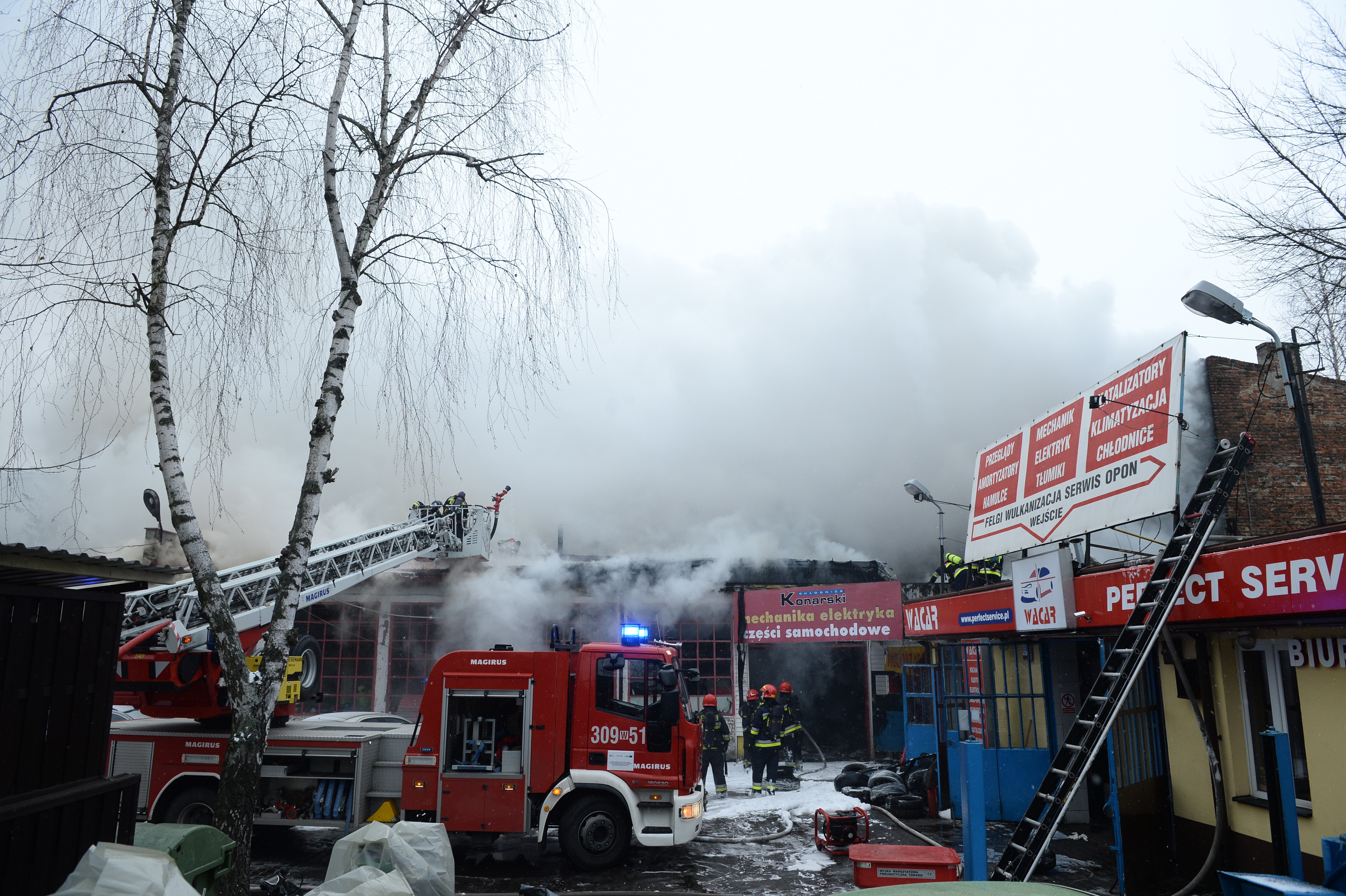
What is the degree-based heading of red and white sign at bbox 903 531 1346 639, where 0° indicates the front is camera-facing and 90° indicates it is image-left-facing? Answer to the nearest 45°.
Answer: approximately 45°

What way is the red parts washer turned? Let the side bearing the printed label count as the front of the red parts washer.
toward the camera

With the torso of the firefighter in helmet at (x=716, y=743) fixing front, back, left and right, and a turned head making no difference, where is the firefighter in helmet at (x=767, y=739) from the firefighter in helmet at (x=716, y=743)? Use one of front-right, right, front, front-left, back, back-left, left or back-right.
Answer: right

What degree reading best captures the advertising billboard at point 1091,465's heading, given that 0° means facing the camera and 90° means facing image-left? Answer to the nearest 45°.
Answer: approximately 45°

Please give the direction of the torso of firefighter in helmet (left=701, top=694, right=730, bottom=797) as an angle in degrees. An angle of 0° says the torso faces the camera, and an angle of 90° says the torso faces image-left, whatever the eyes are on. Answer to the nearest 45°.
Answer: approximately 180°

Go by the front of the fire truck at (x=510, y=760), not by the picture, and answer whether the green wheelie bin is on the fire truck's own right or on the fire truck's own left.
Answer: on the fire truck's own right

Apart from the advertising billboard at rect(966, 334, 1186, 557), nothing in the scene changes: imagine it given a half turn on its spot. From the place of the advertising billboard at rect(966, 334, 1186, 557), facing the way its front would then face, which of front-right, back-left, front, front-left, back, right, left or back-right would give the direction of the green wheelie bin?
back

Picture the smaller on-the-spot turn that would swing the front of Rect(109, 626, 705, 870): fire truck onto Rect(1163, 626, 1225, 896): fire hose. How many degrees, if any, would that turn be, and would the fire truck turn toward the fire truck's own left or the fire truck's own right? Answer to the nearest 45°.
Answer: approximately 45° to the fire truck's own right

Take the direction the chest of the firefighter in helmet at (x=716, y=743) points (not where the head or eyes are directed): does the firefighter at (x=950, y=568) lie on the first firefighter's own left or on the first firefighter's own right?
on the first firefighter's own right

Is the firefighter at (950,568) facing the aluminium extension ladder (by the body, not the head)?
no

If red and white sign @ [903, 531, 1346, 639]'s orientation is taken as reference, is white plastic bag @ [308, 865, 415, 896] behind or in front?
in front

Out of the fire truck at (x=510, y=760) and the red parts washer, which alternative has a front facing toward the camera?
the red parts washer
